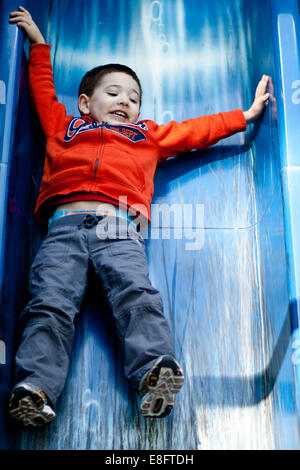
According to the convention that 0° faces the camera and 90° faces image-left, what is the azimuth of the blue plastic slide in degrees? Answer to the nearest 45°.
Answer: approximately 0°
